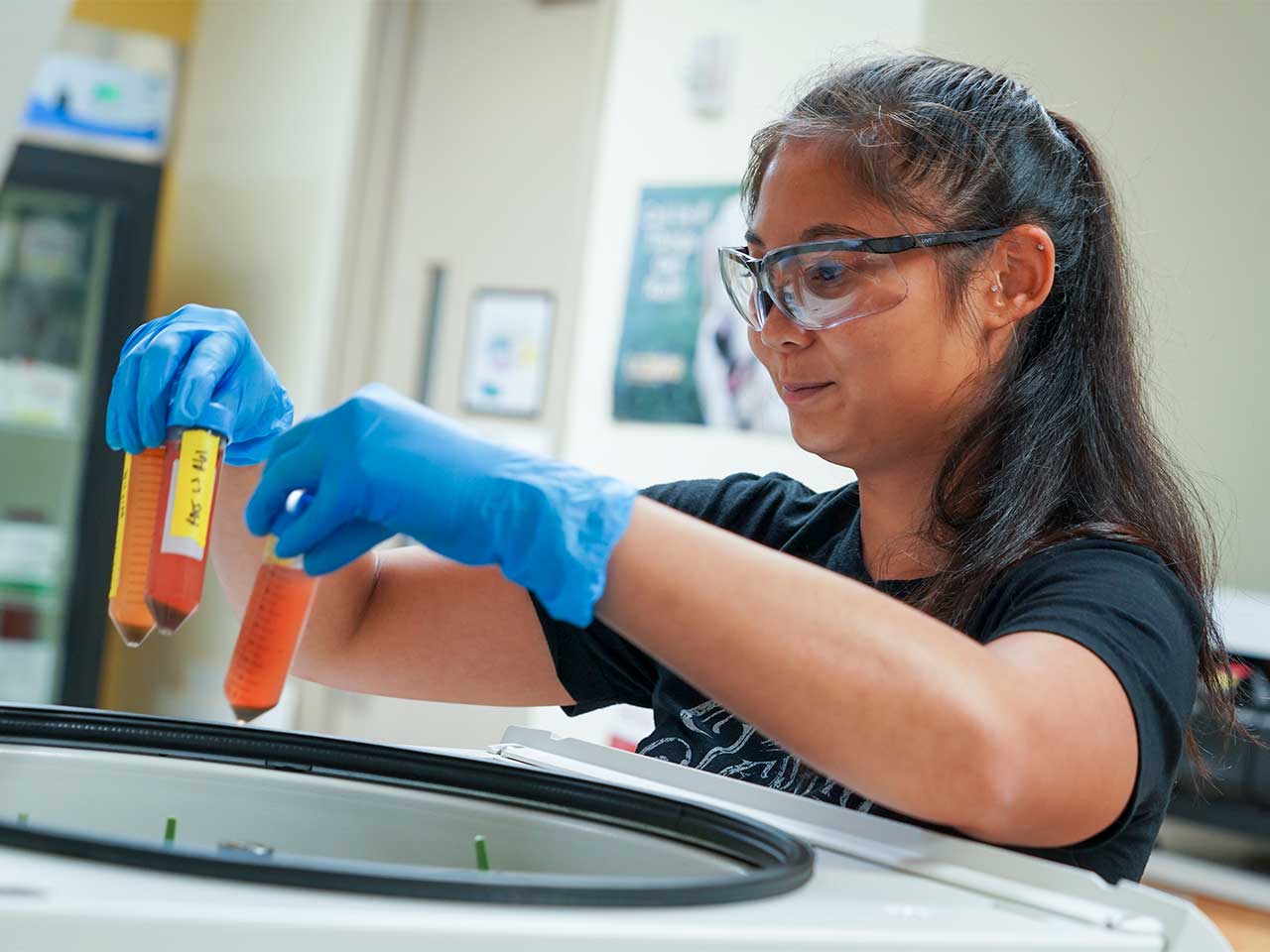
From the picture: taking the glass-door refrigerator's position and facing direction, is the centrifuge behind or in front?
in front

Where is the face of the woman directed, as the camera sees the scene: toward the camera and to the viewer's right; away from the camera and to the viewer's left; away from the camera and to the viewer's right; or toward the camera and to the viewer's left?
toward the camera and to the viewer's left

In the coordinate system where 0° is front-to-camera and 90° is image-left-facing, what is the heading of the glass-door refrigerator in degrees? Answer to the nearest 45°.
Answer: approximately 0°

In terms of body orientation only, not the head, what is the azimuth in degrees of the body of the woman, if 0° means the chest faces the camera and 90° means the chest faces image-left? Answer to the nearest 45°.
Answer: approximately 45°

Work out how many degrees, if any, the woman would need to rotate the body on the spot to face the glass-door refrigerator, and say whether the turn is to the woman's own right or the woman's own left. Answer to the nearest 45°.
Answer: approximately 90° to the woman's own right
